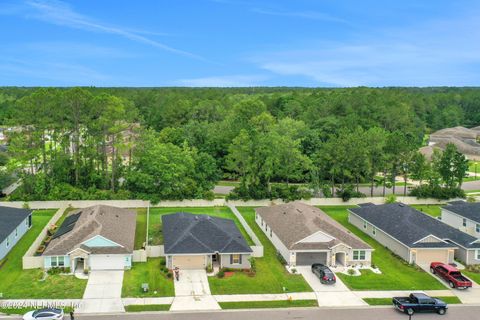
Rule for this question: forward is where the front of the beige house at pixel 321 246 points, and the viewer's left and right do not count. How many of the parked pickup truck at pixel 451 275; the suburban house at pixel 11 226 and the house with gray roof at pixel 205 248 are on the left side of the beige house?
1

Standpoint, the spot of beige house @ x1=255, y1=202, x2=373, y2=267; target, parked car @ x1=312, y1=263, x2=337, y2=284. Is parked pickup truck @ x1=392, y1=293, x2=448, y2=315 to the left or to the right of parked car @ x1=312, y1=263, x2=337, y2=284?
left

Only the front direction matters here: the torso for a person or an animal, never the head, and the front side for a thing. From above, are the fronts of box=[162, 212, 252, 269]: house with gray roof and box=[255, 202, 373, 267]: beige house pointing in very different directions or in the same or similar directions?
same or similar directions

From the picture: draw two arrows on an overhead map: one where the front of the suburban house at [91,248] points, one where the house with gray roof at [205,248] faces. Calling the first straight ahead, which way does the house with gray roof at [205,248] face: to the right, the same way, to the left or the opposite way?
the same way

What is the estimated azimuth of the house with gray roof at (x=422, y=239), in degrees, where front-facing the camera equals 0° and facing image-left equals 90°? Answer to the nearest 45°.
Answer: approximately 315°

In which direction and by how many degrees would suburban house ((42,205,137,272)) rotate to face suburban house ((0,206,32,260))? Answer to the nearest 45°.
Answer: approximately 135° to its right

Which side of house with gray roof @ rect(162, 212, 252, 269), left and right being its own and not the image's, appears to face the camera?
front

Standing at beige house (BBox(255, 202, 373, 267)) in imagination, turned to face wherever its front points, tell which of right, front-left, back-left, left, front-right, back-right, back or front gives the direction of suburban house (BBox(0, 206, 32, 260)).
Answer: right

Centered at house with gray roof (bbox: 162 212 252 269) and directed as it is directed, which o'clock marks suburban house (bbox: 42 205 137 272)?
The suburban house is roughly at 3 o'clock from the house with gray roof.

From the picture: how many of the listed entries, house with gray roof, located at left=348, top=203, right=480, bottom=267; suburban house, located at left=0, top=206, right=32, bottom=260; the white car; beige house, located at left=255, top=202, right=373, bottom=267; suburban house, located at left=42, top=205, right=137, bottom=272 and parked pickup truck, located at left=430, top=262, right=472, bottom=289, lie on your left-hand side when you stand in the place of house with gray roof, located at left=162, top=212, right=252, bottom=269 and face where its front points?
3

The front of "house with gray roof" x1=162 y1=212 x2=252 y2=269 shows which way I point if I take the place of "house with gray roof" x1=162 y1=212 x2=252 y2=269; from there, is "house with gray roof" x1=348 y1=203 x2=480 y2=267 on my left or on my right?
on my left

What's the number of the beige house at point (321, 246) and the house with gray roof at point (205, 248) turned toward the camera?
2

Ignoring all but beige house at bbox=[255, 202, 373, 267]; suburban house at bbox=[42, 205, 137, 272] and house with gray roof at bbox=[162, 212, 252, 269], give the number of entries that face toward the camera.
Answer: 3

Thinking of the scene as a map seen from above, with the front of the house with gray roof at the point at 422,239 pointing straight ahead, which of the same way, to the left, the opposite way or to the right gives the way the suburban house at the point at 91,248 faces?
the same way

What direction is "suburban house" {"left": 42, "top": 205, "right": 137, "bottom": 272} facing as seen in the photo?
toward the camera

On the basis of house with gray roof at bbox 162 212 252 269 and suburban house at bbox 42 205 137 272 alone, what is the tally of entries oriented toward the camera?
2

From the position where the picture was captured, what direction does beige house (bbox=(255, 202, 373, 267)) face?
facing the viewer
